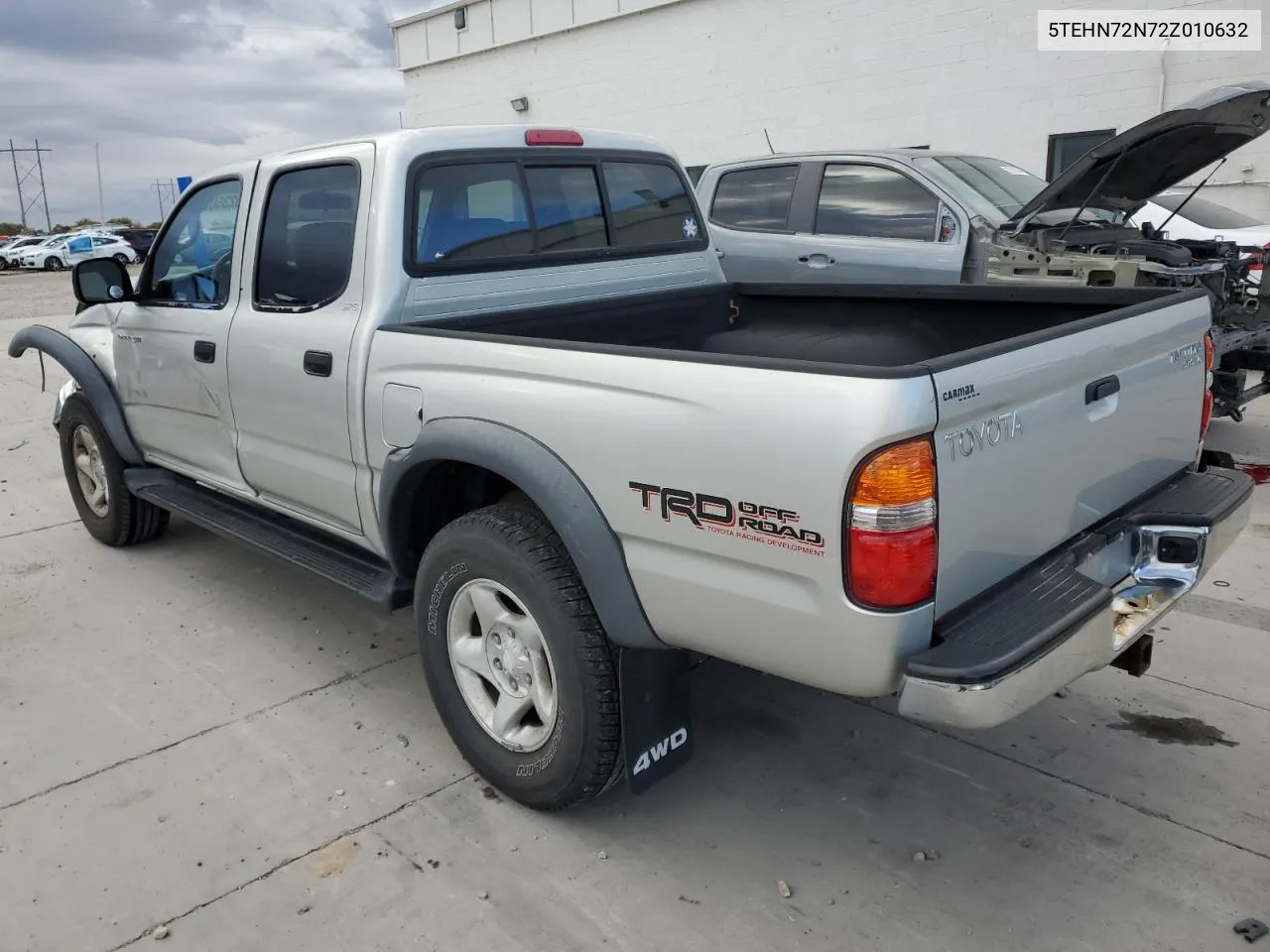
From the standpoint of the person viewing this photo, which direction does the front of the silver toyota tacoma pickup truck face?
facing away from the viewer and to the left of the viewer

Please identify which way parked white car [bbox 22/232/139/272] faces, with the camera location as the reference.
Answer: facing to the left of the viewer

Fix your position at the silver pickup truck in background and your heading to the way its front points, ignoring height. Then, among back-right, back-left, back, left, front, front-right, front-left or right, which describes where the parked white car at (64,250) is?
back

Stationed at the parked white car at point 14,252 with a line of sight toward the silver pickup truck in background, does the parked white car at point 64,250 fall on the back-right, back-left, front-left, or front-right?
front-left

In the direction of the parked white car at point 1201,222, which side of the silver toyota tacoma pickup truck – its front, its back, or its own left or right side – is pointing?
right

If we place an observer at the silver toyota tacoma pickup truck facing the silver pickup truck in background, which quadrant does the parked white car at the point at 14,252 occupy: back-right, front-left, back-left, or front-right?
front-left

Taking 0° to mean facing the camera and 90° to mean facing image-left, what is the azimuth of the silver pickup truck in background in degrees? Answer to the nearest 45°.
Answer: approximately 315°

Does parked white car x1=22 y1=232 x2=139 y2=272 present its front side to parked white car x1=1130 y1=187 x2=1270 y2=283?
no

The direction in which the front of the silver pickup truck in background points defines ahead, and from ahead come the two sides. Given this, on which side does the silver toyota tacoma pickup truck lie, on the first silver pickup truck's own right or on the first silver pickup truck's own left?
on the first silver pickup truck's own right

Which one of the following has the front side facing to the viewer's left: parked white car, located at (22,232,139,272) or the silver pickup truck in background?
the parked white car

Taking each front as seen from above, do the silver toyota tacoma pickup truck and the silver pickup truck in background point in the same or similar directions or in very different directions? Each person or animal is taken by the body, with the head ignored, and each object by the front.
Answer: very different directions

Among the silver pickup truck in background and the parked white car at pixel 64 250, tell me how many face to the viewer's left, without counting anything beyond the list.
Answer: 1

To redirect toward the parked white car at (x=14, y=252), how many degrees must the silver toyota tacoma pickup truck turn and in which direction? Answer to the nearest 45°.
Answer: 0° — it already faces it

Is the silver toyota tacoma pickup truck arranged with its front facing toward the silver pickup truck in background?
no

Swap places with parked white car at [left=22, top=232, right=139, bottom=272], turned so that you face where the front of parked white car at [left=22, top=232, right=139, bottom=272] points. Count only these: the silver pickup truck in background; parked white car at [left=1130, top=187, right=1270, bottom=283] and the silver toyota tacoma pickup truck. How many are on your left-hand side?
3

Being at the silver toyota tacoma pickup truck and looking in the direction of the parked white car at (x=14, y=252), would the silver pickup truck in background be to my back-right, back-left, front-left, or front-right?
front-right
